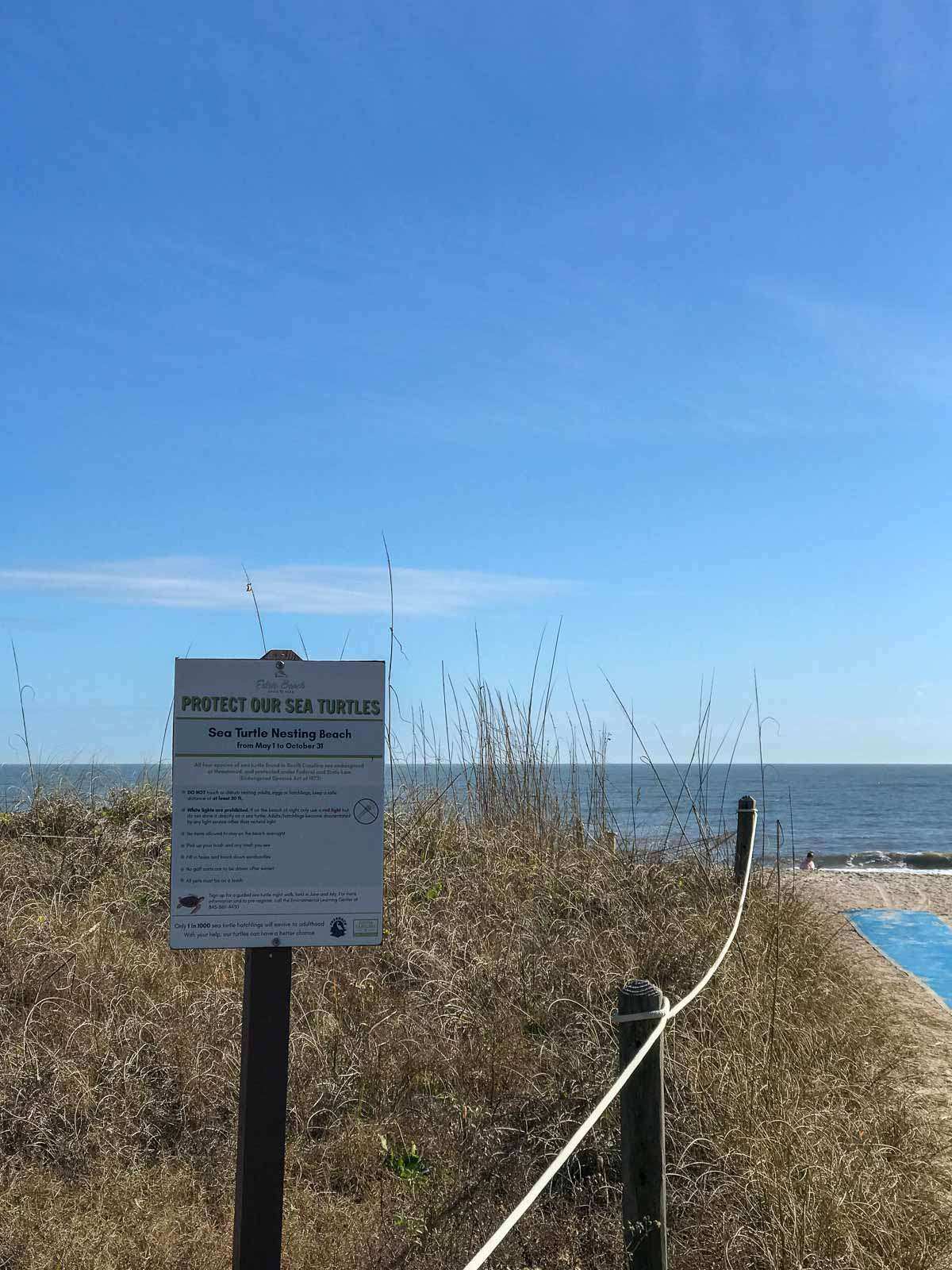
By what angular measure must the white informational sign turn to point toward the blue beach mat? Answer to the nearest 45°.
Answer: approximately 135° to its left

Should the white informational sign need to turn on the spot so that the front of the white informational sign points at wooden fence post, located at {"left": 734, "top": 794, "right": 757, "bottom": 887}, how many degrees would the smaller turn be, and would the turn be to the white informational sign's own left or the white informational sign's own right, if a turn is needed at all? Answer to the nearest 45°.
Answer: approximately 135° to the white informational sign's own left

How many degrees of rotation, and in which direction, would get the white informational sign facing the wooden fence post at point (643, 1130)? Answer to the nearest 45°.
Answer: approximately 90° to its left

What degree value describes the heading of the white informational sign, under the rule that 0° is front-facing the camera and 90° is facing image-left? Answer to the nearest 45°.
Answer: approximately 0°
